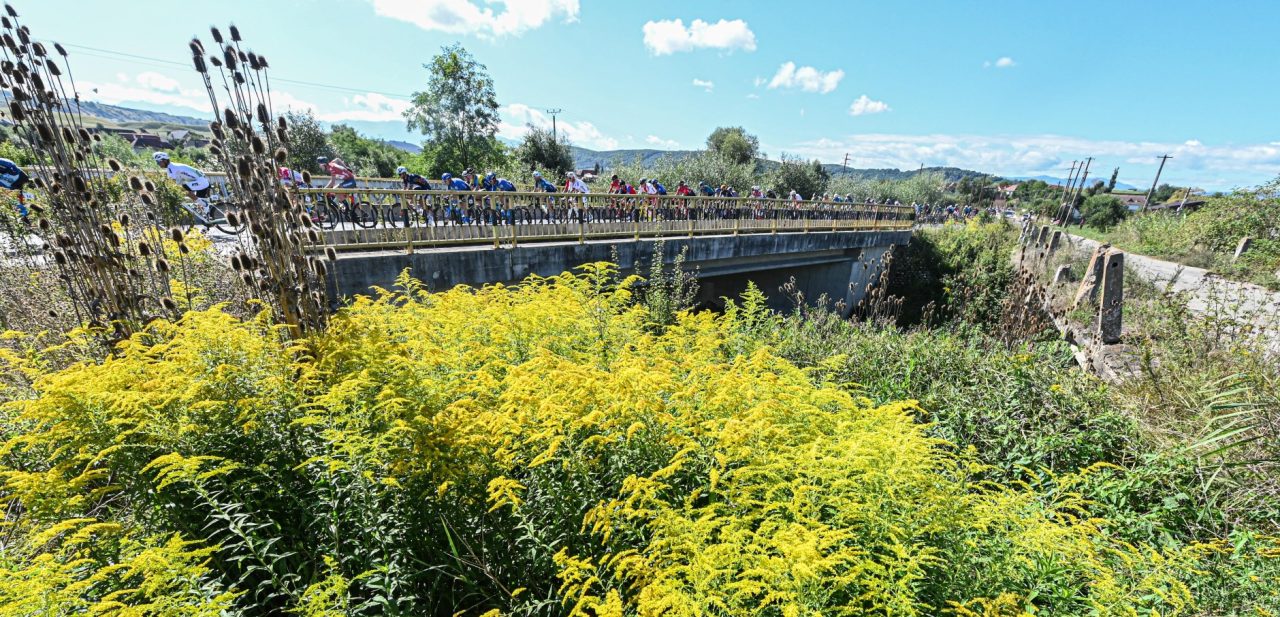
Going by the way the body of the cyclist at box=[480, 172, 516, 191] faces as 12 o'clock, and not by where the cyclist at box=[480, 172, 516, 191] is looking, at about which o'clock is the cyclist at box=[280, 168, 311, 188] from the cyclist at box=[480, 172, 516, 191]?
the cyclist at box=[280, 168, 311, 188] is roughly at 11 o'clock from the cyclist at box=[480, 172, 516, 191].

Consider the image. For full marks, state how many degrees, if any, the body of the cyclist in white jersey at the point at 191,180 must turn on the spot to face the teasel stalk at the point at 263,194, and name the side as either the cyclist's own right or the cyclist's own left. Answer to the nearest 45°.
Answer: approximately 90° to the cyclist's own left

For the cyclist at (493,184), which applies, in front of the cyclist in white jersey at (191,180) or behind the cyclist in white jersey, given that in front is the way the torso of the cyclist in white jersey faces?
behind

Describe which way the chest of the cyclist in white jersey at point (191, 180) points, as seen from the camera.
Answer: to the viewer's left

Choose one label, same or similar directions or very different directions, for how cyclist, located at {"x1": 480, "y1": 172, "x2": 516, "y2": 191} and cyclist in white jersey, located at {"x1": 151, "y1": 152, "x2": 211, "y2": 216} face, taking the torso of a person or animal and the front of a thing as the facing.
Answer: same or similar directions

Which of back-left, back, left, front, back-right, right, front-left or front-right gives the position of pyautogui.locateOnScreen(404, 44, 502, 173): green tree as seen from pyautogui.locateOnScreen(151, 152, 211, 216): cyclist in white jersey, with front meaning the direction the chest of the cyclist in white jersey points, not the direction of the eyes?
back-right

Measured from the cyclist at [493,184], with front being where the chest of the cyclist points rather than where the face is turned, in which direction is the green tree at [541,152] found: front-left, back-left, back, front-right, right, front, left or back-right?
back-right

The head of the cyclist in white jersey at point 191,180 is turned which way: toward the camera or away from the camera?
toward the camera

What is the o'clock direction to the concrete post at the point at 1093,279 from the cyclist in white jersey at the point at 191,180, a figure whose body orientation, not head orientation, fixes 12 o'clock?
The concrete post is roughly at 8 o'clock from the cyclist in white jersey.

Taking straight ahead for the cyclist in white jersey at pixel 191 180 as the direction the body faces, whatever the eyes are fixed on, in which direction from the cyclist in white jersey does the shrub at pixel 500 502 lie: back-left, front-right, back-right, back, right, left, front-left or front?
left

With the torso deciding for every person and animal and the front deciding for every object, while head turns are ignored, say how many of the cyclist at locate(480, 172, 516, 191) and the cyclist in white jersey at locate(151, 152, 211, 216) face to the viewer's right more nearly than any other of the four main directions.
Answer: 0

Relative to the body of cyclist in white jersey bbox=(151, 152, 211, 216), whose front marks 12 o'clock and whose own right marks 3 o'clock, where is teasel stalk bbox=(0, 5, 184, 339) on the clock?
The teasel stalk is roughly at 9 o'clock from the cyclist in white jersey.

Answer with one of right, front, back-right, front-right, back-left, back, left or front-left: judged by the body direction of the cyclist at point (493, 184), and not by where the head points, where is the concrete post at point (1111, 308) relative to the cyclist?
left

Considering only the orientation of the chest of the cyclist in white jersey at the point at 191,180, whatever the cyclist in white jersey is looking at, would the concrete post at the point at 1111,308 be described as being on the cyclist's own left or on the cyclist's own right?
on the cyclist's own left

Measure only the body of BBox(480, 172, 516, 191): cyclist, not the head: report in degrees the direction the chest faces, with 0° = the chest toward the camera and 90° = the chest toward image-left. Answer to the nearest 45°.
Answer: approximately 45°
